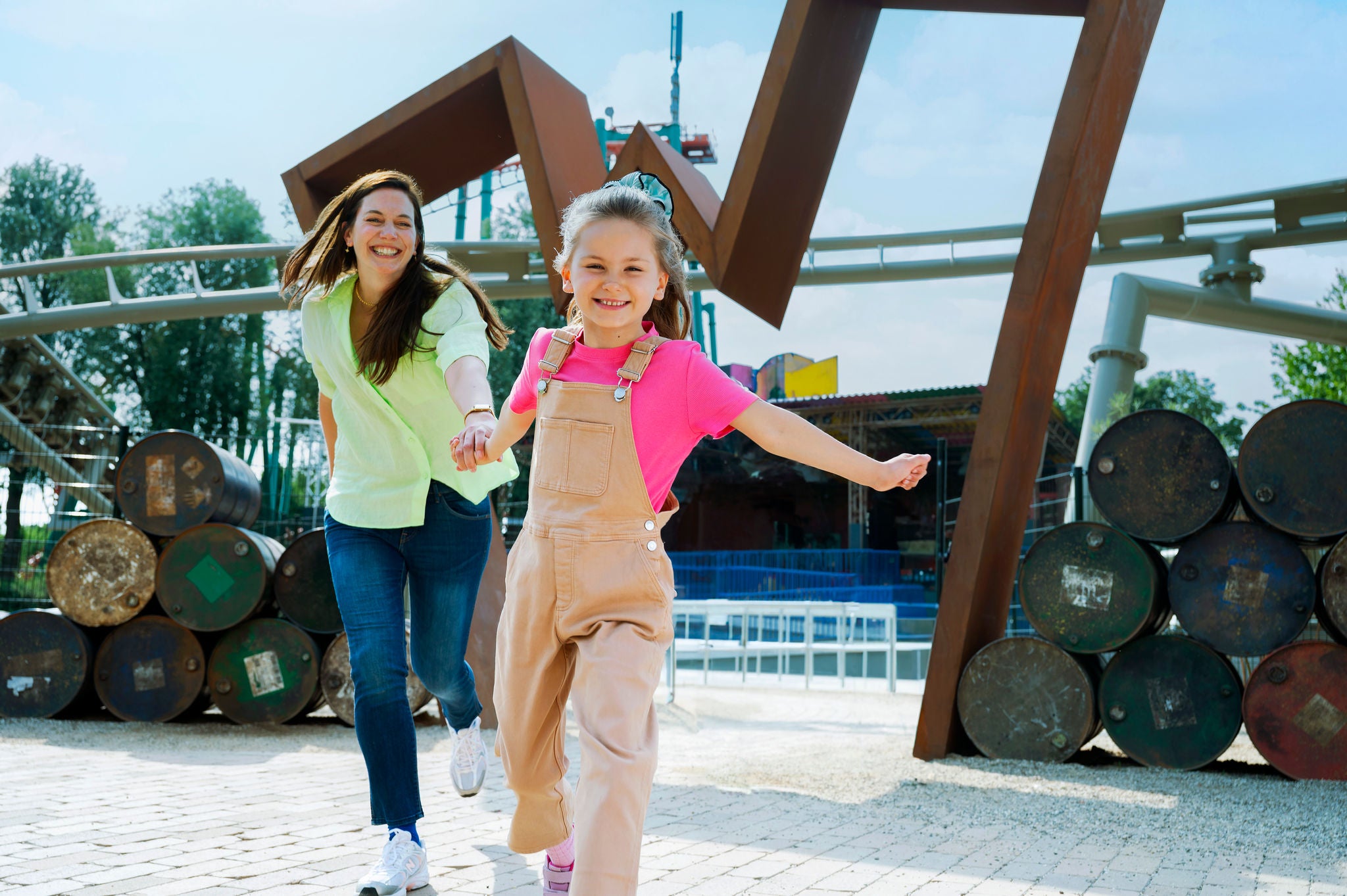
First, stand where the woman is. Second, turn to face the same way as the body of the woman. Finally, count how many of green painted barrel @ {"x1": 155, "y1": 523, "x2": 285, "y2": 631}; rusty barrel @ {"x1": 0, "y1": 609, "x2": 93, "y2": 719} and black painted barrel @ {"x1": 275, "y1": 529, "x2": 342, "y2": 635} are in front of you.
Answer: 0

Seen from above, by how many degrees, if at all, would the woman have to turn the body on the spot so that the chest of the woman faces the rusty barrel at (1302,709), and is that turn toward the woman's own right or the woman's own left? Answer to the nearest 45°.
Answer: approximately 90° to the woman's own left

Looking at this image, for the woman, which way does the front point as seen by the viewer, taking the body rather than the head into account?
toward the camera

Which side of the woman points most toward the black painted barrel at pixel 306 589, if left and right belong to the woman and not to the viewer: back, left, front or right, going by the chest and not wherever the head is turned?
back

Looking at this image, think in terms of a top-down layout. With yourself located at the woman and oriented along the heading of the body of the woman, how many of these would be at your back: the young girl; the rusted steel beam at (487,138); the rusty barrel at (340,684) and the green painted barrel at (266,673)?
3

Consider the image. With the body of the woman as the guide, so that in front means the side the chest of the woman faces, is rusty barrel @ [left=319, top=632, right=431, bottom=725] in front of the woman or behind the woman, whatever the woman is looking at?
behind

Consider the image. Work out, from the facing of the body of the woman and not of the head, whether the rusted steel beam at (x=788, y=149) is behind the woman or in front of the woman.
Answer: behind

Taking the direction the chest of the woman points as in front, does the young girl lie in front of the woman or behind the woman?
in front

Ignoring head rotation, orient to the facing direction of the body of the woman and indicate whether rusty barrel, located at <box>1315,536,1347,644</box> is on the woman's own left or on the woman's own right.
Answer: on the woman's own left

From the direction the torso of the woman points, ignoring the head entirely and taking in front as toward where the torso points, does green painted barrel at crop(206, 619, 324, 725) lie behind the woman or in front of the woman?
behind

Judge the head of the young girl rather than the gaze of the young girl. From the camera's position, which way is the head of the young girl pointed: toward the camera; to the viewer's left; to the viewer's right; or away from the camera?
toward the camera

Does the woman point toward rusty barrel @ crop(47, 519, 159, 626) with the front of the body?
no

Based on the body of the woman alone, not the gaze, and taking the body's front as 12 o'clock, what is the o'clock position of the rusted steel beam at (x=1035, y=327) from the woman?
The rusted steel beam is roughly at 8 o'clock from the woman.

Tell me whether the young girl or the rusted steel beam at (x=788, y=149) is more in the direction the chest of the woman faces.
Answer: the young girl

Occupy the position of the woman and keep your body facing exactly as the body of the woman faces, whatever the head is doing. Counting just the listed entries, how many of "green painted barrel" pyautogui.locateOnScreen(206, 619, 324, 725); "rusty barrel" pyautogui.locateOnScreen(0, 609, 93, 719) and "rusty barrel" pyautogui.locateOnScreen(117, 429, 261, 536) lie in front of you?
0

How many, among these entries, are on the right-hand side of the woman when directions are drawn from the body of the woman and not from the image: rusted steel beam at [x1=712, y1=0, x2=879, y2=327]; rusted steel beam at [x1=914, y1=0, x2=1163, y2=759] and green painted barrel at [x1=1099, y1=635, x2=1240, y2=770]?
0
